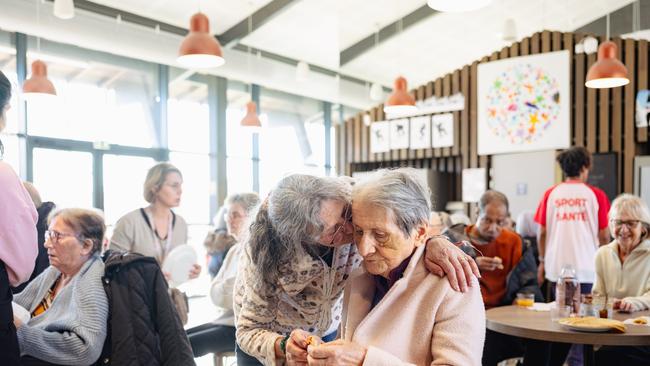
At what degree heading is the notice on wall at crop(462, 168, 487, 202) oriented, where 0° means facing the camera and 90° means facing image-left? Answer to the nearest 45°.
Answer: approximately 0°

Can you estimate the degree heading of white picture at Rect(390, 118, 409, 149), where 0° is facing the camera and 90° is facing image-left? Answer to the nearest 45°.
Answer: approximately 45°

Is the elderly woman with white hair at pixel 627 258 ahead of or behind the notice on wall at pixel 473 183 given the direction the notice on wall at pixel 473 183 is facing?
ahead

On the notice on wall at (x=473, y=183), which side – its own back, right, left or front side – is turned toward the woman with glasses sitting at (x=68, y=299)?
front

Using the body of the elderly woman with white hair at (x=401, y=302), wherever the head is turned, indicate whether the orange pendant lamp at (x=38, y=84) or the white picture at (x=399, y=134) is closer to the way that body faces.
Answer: the orange pendant lamp

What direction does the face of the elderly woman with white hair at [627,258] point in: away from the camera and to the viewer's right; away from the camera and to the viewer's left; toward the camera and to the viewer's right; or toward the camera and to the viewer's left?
toward the camera and to the viewer's left

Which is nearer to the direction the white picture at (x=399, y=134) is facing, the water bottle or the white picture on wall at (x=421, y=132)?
the water bottle

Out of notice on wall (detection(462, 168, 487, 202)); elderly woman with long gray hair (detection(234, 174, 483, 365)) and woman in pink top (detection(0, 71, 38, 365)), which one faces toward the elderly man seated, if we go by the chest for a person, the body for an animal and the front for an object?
the notice on wall

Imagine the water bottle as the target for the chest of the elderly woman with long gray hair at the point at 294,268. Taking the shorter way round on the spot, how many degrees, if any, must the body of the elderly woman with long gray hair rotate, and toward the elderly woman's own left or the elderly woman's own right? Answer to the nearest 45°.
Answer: approximately 90° to the elderly woman's own left

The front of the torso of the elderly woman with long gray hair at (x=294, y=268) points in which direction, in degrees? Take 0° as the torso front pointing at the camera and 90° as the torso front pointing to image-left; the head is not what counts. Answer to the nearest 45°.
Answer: approximately 315°

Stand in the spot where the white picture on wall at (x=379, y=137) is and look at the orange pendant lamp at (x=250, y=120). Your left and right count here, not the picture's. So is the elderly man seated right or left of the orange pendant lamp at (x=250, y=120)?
left

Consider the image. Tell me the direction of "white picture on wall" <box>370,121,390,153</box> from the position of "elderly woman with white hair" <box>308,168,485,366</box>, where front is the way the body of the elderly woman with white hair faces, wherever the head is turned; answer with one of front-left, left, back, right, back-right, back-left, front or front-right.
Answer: back-right

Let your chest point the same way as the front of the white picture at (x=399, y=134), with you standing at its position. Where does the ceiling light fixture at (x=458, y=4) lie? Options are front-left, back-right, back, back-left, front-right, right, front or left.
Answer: front-left
